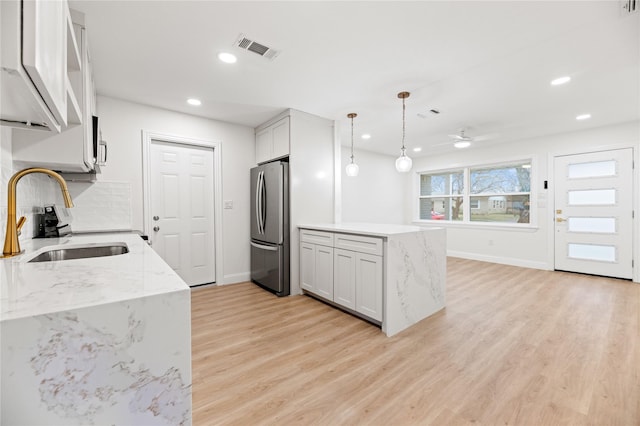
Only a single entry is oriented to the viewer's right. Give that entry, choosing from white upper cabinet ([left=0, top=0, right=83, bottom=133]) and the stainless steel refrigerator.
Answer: the white upper cabinet

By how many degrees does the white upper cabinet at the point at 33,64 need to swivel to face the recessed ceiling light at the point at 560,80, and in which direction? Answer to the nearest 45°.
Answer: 0° — it already faces it

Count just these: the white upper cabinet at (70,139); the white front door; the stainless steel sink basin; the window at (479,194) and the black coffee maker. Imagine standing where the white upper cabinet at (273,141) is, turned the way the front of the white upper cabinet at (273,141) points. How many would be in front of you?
3

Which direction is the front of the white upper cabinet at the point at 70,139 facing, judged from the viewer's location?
facing to the right of the viewer

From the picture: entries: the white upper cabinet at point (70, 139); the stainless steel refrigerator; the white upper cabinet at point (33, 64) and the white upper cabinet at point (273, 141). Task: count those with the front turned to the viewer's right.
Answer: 2

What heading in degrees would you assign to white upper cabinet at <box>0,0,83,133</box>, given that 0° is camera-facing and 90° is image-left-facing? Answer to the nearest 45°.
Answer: approximately 270°

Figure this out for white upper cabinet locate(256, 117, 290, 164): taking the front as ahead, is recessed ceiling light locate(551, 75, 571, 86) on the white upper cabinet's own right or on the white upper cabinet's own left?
on the white upper cabinet's own left

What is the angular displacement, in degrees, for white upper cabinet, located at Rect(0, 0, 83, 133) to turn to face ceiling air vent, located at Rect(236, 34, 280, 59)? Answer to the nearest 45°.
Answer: approximately 45° to its left

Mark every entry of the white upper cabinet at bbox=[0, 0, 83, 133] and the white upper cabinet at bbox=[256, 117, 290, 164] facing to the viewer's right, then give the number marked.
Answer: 1

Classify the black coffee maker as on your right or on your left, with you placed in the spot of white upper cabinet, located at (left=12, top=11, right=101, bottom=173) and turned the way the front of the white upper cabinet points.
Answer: on your left

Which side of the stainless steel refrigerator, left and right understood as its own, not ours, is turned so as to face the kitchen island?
left
